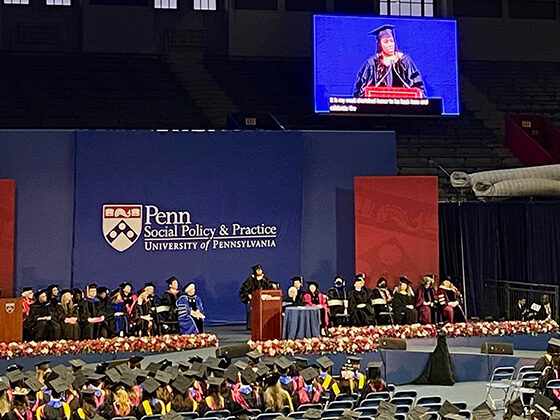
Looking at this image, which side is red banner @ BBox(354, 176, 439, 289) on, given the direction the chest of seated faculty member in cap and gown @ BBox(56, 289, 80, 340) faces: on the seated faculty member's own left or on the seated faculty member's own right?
on the seated faculty member's own left

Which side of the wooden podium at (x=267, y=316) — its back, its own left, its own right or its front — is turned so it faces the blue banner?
back

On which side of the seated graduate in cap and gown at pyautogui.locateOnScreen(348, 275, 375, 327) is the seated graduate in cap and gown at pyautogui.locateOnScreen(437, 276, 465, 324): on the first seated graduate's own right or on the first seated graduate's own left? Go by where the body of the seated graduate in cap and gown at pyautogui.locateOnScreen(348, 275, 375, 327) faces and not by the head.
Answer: on the first seated graduate's own left

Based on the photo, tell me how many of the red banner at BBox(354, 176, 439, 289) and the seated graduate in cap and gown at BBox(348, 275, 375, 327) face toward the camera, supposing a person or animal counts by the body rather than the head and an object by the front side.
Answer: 2

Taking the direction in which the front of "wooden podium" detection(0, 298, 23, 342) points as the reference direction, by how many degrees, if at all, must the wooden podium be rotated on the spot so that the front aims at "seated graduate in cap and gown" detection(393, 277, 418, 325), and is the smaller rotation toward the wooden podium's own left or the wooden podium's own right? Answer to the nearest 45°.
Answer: approximately 90° to the wooden podium's own left

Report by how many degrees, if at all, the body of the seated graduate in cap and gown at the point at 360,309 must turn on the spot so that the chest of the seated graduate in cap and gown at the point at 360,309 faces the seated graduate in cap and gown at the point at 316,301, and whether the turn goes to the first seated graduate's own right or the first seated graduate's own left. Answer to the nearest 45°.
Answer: approximately 45° to the first seated graduate's own right

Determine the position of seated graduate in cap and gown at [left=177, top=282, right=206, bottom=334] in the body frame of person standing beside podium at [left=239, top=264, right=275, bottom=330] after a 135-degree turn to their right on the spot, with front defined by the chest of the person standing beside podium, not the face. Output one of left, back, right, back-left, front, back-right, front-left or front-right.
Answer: front-left

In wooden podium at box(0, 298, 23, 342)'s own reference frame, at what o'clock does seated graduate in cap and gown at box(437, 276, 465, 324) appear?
The seated graduate in cap and gown is roughly at 9 o'clock from the wooden podium.

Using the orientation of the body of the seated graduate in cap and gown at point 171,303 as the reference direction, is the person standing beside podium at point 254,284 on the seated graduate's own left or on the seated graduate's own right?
on the seated graduate's own left

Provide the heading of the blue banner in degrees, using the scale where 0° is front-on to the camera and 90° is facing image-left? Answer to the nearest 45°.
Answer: approximately 0°
